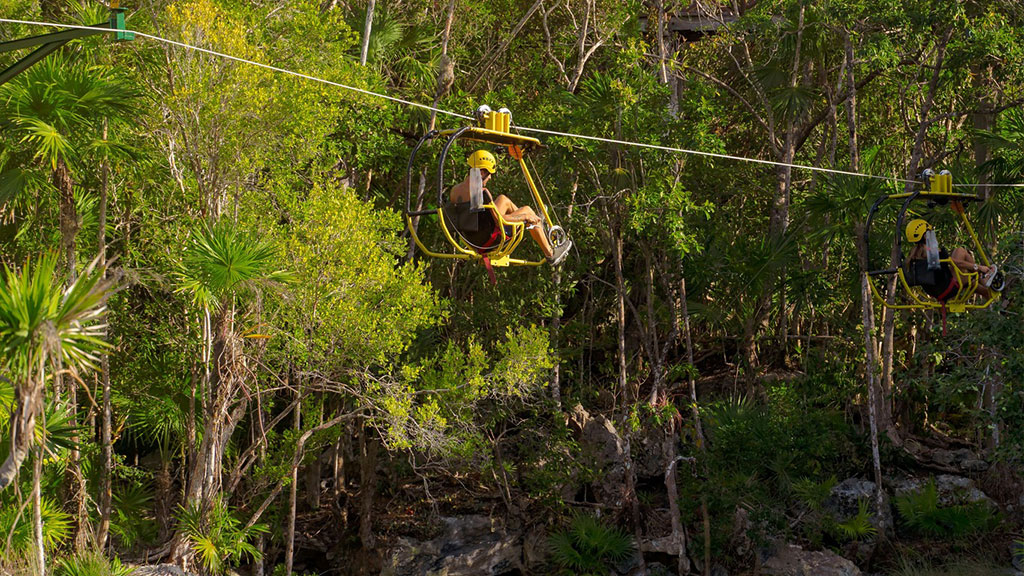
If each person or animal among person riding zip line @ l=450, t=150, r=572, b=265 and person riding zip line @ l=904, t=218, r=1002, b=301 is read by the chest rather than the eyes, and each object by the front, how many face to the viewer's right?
2

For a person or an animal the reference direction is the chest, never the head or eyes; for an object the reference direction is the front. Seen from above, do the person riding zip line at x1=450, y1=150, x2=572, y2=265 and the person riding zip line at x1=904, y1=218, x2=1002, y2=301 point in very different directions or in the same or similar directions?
same or similar directions

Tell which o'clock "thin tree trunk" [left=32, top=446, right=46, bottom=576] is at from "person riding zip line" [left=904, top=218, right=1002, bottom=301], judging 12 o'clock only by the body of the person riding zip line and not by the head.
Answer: The thin tree trunk is roughly at 5 o'clock from the person riding zip line.

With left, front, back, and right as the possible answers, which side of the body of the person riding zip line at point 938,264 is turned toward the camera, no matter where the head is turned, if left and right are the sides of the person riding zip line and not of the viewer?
right

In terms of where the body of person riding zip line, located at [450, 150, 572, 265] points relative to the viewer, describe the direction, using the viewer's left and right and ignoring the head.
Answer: facing to the right of the viewer

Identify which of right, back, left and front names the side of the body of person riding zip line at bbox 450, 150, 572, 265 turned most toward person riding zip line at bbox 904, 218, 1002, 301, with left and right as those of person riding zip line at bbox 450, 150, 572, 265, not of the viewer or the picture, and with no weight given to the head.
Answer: front

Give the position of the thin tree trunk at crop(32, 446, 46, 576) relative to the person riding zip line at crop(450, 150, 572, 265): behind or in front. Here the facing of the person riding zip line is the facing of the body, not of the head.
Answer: behind

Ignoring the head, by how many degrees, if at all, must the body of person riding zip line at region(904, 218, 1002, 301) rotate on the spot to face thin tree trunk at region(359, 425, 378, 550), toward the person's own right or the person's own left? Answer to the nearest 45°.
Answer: approximately 135° to the person's own left
